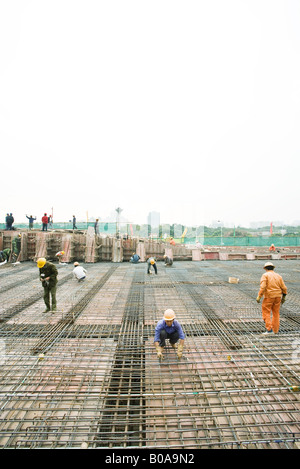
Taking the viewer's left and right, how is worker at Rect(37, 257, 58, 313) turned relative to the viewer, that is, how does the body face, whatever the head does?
facing the viewer and to the left of the viewer

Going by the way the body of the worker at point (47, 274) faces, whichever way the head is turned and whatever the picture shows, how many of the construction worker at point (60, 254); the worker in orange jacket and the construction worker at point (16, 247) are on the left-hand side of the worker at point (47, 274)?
1

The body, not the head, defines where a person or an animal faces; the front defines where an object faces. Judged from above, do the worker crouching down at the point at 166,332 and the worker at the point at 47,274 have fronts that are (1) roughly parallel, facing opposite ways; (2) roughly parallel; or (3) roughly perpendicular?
roughly parallel

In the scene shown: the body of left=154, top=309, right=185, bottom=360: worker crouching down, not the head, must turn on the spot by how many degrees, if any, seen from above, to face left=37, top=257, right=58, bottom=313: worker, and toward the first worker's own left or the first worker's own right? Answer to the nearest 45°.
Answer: approximately 135° to the first worker's own right

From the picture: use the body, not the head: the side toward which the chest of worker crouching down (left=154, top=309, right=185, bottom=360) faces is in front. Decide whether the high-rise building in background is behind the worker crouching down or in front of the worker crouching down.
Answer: behind

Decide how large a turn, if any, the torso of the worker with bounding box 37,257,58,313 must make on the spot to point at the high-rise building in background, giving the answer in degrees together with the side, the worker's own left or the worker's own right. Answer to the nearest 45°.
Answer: approximately 180°

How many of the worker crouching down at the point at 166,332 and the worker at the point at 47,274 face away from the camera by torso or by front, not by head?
0

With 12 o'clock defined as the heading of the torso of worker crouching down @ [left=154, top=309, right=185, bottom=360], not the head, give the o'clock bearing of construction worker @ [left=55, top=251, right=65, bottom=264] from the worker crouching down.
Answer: The construction worker is roughly at 5 o'clock from the worker crouching down.

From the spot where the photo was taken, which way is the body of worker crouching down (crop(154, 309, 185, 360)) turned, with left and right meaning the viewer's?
facing the viewer

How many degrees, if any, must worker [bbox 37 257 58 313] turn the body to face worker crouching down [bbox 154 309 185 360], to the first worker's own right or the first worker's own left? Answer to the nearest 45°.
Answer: approximately 90° to the first worker's own left

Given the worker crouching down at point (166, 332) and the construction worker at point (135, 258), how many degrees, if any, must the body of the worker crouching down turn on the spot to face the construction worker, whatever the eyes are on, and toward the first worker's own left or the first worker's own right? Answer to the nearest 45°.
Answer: approximately 180°
